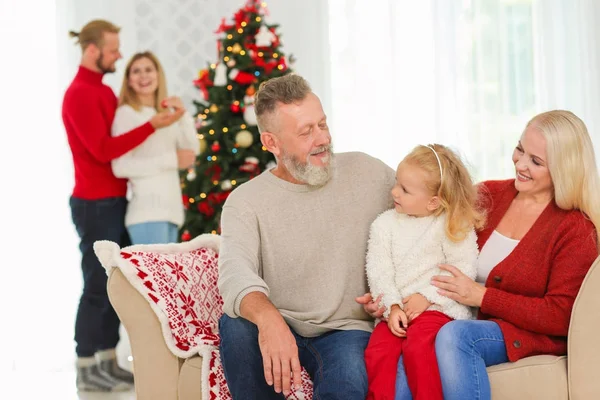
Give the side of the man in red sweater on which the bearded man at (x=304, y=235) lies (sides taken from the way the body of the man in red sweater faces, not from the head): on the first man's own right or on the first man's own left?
on the first man's own right

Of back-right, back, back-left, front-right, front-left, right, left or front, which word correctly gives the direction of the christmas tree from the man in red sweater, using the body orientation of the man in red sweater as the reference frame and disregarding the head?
front-left

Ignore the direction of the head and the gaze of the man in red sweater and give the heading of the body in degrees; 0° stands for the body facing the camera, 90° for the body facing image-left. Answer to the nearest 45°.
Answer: approximately 270°

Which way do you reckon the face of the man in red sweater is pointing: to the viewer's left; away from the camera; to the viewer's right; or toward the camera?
to the viewer's right

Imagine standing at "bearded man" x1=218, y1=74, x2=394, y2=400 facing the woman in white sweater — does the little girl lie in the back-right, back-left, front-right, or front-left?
back-right

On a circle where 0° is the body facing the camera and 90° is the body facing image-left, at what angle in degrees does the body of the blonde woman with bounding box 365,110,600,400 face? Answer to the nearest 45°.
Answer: approximately 45°

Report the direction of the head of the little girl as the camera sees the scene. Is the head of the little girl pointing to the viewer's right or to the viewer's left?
to the viewer's left

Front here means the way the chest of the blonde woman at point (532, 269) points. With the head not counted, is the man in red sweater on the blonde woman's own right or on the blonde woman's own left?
on the blonde woman's own right

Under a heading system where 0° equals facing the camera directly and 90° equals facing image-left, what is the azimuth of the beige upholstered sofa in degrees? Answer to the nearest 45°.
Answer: approximately 0°
